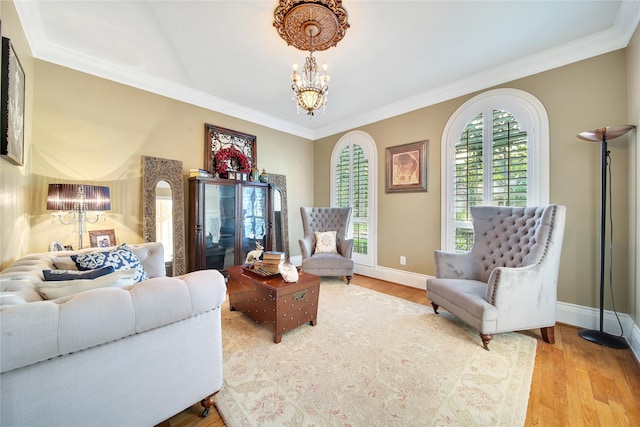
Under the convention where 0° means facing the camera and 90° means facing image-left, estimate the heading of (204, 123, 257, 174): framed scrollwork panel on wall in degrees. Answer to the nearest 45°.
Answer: approximately 315°

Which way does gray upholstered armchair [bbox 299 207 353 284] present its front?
toward the camera

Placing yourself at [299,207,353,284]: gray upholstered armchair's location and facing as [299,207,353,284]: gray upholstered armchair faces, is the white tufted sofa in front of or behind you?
in front

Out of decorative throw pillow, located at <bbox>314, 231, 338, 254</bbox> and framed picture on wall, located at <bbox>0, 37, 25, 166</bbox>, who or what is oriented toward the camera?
the decorative throw pillow

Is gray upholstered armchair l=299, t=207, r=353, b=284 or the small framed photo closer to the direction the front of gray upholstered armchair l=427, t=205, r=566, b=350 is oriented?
the small framed photo

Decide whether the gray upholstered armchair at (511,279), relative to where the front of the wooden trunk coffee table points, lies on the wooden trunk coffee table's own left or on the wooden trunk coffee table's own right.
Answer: on the wooden trunk coffee table's own left

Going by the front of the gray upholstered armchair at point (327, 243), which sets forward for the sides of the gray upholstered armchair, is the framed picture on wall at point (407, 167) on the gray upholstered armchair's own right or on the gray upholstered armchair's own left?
on the gray upholstered armchair's own left

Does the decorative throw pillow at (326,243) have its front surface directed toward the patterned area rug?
yes

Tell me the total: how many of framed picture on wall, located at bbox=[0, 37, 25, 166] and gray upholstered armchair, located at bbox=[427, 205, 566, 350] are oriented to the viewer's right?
1

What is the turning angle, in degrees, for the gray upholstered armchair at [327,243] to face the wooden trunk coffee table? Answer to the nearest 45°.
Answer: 0° — it already faces it

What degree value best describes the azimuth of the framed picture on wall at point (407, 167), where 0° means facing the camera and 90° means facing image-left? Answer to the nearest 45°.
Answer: approximately 45°

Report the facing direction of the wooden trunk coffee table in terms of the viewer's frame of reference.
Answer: facing the viewer and to the left of the viewer

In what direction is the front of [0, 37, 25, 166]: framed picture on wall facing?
to the viewer's right

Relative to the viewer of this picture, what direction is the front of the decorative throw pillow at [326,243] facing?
facing the viewer

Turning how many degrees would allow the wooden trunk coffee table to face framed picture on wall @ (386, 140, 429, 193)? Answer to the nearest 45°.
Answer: approximately 180°

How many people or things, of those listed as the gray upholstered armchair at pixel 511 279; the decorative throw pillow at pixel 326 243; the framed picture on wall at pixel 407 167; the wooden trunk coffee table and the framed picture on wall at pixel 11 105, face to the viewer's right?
1
